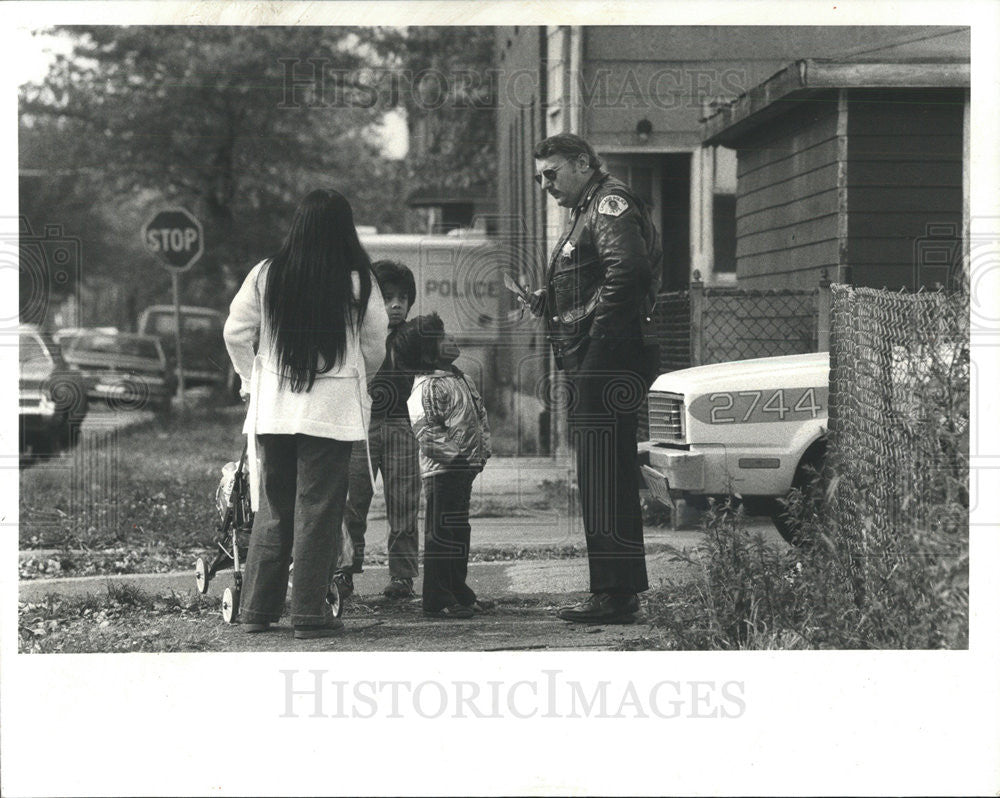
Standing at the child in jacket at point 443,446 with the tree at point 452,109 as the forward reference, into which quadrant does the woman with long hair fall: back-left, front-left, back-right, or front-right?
back-left

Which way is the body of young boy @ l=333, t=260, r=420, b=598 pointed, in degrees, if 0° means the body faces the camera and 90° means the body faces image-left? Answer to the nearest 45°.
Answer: approximately 0°

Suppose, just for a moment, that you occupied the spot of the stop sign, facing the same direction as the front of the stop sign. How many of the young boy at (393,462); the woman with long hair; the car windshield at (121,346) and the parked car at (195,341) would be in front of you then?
2

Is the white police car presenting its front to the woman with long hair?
yes

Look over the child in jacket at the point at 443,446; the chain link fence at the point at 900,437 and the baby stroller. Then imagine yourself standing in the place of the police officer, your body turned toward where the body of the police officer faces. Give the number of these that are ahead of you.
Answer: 2

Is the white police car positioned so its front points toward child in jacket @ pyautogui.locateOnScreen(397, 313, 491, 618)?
yes

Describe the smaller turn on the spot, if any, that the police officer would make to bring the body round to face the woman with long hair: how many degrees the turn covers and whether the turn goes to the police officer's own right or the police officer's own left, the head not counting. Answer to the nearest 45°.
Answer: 0° — they already face them

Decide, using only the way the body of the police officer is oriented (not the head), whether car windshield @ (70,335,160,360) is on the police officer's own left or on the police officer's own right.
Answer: on the police officer's own right

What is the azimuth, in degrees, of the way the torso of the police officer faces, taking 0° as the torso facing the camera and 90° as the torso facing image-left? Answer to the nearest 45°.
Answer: approximately 90°

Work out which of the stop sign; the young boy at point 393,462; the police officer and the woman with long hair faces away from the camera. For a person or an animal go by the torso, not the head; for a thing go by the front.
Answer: the woman with long hair

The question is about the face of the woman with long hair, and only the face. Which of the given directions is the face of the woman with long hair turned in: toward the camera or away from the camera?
away from the camera

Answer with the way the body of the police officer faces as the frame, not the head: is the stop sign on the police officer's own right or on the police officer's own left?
on the police officer's own right

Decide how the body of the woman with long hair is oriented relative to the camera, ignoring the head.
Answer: away from the camera
